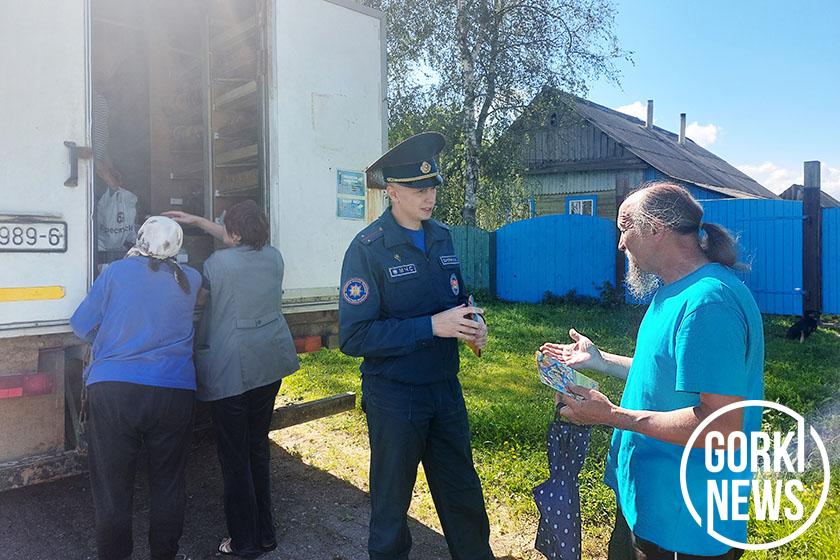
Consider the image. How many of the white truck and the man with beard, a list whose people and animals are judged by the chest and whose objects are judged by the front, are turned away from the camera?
1

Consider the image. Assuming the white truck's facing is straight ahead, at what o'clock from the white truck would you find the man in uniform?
The man in uniform is roughly at 5 o'clock from the white truck.

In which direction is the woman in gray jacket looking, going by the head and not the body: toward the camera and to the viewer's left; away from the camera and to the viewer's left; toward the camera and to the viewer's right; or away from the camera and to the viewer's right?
away from the camera and to the viewer's left

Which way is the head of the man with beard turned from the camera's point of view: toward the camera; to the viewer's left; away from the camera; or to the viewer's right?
to the viewer's left

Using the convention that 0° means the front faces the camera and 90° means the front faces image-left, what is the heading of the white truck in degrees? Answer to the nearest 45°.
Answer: approximately 180°

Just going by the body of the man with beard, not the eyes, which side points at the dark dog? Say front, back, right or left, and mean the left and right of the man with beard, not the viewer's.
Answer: right

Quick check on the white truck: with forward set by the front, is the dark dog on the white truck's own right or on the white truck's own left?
on the white truck's own right

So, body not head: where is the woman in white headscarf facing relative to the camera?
away from the camera

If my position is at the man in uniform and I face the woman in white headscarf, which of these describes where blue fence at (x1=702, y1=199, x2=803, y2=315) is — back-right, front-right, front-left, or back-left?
back-right

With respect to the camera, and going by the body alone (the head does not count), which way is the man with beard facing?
to the viewer's left

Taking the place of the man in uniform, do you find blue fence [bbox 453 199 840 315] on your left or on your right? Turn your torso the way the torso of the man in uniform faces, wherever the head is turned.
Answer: on your left

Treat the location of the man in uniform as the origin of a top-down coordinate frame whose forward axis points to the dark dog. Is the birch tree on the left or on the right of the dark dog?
left

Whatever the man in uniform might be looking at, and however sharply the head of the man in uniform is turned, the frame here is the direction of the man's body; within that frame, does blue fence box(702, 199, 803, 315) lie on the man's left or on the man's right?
on the man's left

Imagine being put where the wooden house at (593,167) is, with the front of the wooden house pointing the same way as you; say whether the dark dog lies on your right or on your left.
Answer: on your left
